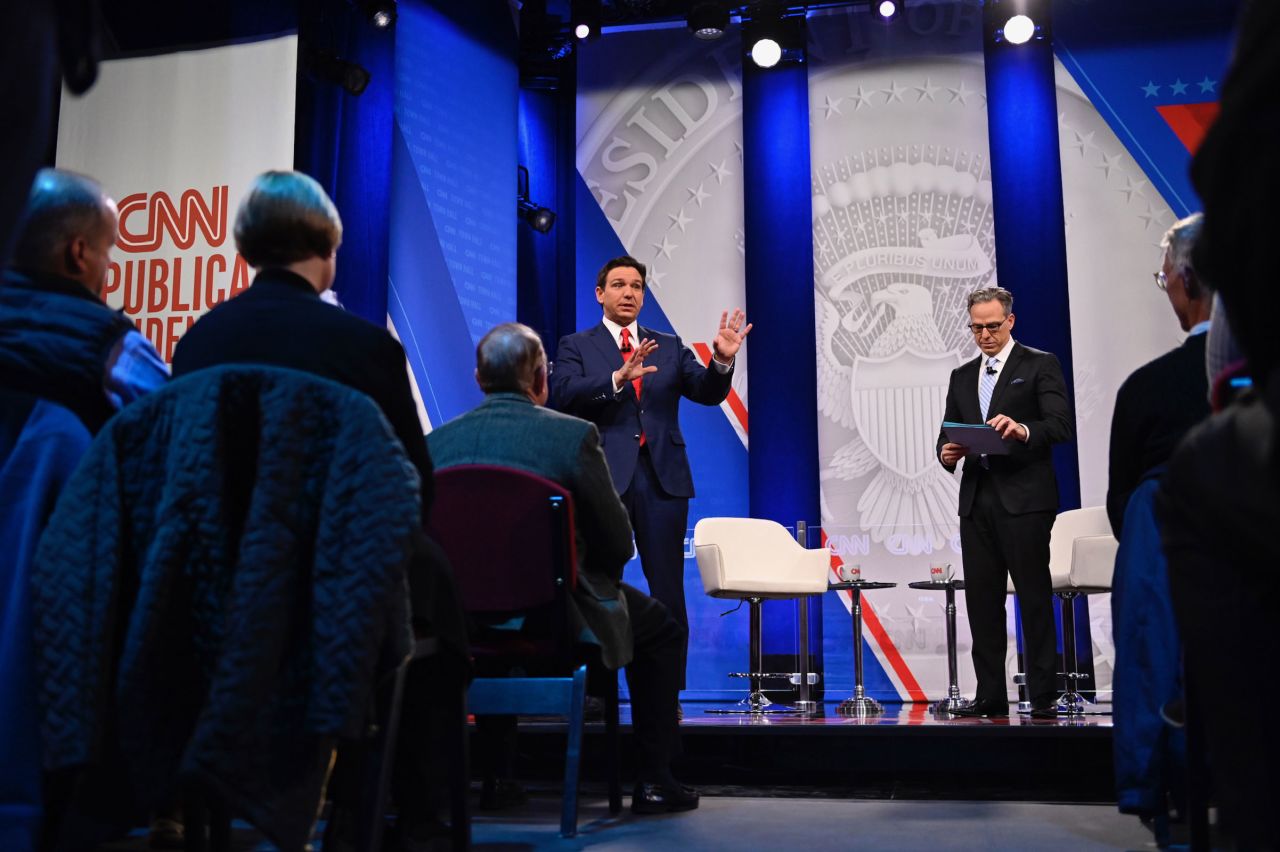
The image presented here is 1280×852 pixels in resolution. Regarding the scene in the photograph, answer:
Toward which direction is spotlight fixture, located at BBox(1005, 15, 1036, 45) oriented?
toward the camera

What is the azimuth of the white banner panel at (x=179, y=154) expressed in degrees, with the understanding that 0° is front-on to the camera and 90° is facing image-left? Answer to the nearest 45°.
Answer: approximately 0°

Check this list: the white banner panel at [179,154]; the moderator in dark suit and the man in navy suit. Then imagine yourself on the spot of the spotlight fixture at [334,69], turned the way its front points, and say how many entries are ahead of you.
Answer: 2

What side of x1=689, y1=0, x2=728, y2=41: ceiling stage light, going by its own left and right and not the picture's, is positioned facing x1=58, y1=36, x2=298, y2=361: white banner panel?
right

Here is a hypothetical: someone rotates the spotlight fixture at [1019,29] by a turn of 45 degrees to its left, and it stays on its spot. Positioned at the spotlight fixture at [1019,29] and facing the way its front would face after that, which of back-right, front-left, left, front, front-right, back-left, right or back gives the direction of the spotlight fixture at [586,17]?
back-right

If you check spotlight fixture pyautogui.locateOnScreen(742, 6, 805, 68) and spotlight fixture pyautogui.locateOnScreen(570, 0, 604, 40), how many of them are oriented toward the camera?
2

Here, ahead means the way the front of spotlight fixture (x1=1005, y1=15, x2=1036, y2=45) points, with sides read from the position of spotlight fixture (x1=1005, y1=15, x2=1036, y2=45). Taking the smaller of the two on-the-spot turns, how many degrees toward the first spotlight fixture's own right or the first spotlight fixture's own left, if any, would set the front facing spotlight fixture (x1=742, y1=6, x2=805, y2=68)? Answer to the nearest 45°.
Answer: approximately 90° to the first spotlight fixture's own right

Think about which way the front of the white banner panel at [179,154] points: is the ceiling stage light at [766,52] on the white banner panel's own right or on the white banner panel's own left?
on the white banner panel's own left

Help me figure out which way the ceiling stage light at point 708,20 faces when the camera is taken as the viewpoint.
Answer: facing the viewer

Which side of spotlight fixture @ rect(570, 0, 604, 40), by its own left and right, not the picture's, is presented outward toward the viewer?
front
